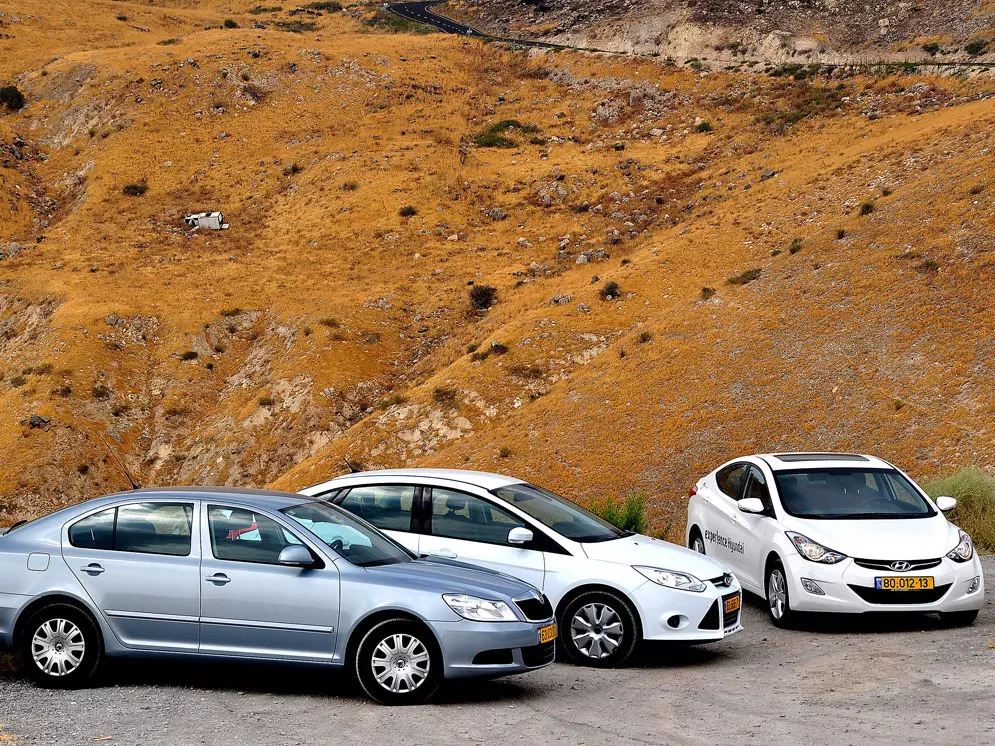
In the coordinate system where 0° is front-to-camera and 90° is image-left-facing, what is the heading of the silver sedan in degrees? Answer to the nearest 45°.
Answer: approximately 270°

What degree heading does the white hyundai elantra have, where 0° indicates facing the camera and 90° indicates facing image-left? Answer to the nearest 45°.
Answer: approximately 315°

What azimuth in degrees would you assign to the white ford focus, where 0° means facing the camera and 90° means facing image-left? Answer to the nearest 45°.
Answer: approximately 315°

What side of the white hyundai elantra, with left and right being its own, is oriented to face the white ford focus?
right

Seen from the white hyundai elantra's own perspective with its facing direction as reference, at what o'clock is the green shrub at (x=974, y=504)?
The green shrub is roughly at 8 o'clock from the white hyundai elantra.

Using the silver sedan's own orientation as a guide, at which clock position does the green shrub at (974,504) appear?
The green shrub is roughly at 11 o'clock from the silver sedan.

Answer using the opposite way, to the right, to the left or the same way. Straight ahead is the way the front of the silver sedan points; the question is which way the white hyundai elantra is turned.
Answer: to the right

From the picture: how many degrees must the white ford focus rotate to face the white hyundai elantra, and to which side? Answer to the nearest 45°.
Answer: approximately 90° to its left

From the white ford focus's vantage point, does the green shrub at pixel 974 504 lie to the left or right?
on its left
